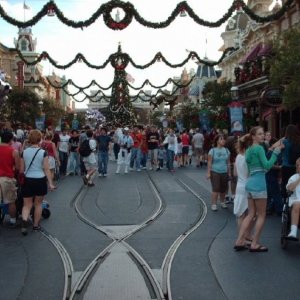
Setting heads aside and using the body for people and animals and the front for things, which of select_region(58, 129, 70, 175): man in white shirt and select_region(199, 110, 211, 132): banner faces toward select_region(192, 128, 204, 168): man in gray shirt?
the banner

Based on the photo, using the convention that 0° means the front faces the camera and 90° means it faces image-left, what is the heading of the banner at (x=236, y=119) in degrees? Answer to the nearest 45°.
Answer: approximately 0°

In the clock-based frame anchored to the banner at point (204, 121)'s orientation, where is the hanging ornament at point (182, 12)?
The hanging ornament is roughly at 12 o'clock from the banner.

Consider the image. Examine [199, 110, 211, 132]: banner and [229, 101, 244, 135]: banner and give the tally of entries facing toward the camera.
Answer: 2

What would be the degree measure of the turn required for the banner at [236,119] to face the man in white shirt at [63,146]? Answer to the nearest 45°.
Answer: approximately 45° to its right

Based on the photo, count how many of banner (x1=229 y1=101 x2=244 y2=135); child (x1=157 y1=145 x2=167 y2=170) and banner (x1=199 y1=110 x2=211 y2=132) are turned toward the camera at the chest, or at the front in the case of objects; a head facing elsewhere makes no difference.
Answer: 3

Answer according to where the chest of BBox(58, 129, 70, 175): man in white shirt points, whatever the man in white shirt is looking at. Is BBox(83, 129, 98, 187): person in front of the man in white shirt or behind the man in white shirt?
in front

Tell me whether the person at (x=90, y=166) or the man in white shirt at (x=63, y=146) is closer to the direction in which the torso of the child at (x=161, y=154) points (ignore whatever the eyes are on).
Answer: the person
